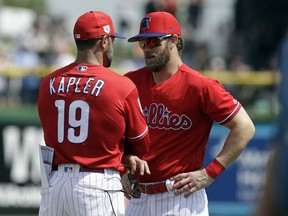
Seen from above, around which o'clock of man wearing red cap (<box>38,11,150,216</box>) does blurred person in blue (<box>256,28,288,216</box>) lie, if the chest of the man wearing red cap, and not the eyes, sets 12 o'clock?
The blurred person in blue is roughly at 4 o'clock from the man wearing red cap.

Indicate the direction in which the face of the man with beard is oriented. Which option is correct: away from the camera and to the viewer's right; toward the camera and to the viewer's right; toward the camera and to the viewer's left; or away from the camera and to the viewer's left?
toward the camera and to the viewer's left

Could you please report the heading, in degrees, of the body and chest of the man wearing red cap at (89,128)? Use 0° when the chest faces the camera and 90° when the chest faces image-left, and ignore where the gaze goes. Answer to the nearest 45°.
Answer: approximately 225°

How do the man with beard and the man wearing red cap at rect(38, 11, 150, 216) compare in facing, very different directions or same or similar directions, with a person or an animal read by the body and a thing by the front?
very different directions

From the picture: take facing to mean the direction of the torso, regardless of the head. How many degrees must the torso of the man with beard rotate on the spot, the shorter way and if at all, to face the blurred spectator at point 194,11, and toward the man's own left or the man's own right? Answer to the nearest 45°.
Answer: approximately 135° to the man's own right

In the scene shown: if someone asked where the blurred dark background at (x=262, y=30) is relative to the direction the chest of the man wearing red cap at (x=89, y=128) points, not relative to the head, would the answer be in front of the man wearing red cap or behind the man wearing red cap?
in front

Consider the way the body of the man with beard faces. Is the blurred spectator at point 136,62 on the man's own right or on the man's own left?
on the man's own right

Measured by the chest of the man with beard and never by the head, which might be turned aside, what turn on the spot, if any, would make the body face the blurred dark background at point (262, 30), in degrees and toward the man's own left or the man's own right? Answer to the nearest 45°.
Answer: approximately 135° to the man's own right

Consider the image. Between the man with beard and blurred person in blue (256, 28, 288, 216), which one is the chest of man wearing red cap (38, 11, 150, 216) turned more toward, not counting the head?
the man with beard

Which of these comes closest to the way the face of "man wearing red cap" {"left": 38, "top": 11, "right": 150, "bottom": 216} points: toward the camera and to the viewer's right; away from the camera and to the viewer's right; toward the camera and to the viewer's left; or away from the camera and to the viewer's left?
away from the camera and to the viewer's right

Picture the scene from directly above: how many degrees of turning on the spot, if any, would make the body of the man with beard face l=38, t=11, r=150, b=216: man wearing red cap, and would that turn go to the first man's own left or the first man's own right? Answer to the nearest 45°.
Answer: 0° — they already face them

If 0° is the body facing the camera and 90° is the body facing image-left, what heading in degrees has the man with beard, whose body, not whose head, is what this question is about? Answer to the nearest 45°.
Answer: approximately 45°

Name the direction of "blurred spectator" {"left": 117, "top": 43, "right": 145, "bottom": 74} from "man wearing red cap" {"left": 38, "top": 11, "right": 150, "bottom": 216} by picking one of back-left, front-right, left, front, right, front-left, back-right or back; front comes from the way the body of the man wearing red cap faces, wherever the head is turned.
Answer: front-left

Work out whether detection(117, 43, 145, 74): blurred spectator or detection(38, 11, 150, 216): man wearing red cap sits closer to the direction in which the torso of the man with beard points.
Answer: the man wearing red cap
